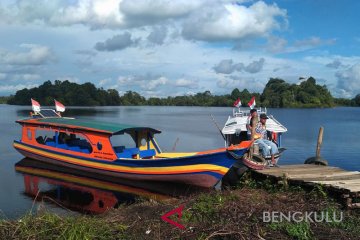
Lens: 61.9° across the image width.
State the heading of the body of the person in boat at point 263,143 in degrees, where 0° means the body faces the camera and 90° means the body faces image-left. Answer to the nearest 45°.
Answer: approximately 315°

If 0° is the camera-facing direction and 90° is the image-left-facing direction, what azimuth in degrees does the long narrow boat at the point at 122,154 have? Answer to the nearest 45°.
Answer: approximately 315°

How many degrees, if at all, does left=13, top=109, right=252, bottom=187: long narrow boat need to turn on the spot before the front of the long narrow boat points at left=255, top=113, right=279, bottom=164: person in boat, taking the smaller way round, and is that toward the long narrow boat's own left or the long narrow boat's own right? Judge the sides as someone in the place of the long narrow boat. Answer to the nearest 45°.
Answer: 0° — it already faces them

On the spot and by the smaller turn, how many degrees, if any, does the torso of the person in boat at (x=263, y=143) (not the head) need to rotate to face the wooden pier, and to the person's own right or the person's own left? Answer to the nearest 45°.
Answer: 0° — they already face it
